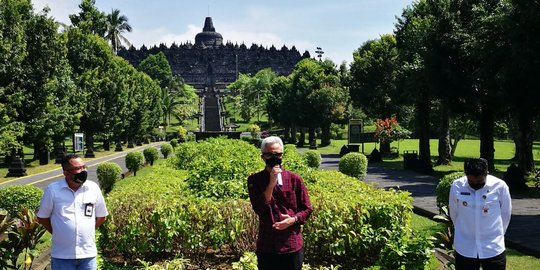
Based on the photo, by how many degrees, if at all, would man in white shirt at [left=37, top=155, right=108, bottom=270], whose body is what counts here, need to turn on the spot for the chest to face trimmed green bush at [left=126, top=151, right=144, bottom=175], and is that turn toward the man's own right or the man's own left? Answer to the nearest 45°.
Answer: approximately 180°

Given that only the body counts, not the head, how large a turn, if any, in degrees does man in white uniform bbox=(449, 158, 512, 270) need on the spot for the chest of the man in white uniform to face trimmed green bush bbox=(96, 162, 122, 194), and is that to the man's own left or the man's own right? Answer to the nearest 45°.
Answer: approximately 135° to the man's own right

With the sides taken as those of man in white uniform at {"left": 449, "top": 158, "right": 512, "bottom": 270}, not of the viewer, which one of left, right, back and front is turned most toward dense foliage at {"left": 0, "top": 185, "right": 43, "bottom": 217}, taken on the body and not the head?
right

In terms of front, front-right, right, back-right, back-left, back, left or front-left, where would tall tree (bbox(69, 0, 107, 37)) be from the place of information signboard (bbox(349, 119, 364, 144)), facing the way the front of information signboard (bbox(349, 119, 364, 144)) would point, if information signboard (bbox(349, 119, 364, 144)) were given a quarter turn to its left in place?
back

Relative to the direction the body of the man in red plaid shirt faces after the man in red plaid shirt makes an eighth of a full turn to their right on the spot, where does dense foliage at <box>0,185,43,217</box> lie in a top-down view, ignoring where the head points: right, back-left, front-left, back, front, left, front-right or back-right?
right

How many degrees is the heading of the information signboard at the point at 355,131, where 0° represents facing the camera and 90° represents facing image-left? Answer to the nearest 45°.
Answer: approximately 0°

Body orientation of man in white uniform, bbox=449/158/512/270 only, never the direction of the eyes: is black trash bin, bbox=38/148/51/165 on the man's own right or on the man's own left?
on the man's own right

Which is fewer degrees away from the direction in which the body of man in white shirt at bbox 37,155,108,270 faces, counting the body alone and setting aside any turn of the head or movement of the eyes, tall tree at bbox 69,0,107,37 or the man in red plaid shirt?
the man in red plaid shirt

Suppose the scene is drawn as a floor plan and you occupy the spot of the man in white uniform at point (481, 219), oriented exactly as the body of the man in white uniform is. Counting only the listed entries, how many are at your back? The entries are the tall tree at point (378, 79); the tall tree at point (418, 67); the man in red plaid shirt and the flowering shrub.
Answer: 3

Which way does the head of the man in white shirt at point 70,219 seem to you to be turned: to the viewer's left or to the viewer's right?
to the viewer's right

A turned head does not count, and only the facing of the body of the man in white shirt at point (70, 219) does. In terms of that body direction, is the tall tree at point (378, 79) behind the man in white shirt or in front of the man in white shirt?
behind
